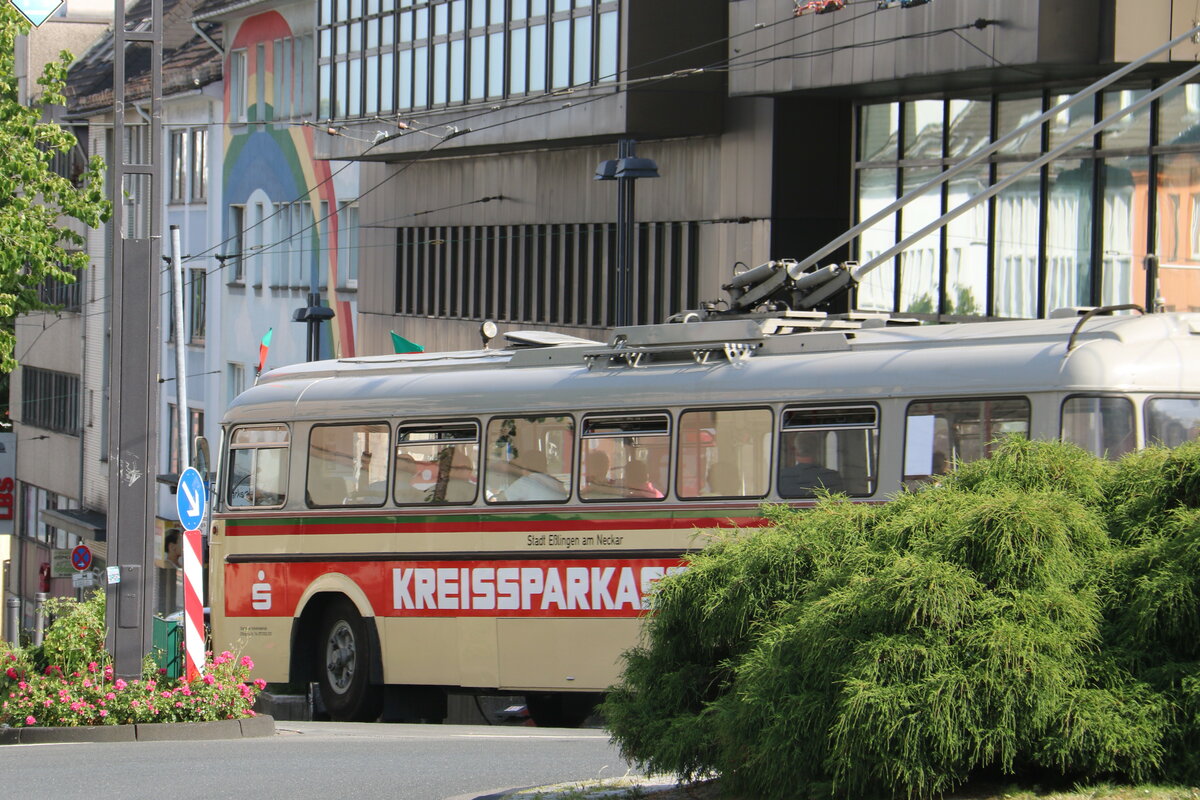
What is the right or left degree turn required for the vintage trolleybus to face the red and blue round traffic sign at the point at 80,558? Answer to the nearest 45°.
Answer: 0° — it already faces it

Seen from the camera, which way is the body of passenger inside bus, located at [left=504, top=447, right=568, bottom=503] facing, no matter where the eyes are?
to the viewer's left

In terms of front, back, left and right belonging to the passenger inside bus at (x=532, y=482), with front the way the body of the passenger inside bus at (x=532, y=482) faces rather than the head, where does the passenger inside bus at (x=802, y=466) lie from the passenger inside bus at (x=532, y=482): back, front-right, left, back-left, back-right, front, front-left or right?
back-left

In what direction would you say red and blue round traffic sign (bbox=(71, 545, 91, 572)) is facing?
toward the camera

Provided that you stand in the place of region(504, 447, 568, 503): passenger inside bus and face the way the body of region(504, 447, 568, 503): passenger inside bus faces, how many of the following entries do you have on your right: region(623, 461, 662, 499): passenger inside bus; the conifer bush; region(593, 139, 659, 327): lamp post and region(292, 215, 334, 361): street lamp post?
2

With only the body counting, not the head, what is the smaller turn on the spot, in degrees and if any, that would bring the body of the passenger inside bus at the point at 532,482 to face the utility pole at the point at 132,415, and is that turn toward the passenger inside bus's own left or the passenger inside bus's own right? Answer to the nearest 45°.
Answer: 0° — they already face it

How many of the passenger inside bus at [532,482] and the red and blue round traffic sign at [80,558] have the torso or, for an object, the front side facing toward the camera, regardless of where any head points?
1

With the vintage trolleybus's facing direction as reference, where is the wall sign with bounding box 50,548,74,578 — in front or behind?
in front

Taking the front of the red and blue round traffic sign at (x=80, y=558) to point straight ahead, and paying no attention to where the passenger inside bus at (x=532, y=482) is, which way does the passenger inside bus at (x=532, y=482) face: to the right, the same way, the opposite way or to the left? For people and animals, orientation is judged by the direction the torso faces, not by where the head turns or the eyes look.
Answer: to the right

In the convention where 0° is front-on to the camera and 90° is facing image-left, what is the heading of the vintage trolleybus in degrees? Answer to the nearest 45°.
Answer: approximately 135°

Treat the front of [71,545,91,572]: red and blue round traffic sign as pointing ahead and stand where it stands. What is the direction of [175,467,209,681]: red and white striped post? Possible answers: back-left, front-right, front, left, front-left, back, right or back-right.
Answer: front
